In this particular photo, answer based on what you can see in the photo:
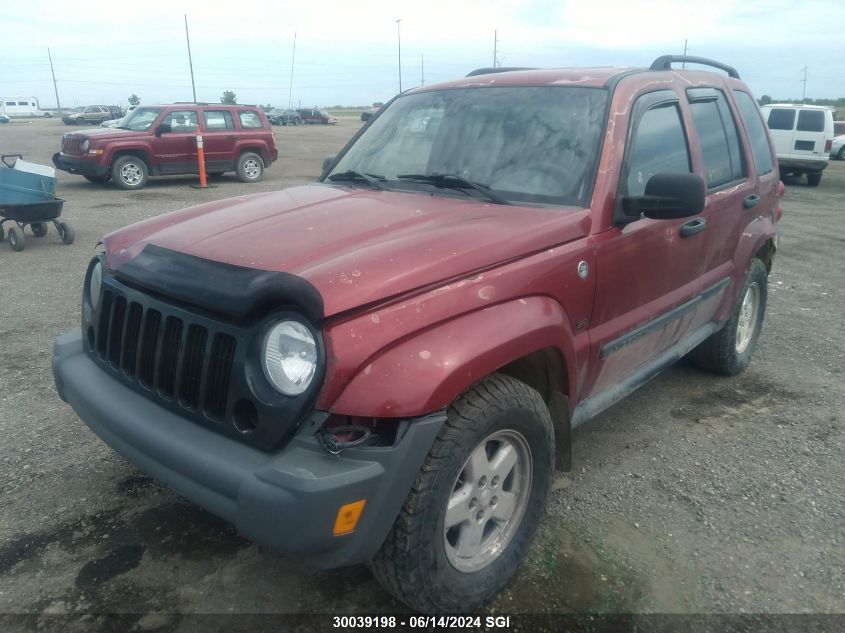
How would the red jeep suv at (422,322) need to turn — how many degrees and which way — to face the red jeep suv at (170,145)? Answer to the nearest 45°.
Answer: approximately 135° to its right

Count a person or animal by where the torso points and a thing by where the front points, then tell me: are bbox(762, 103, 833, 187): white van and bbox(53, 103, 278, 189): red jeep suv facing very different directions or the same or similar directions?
very different directions

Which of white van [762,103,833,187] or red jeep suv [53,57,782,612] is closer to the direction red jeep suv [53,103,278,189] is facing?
the red jeep suv

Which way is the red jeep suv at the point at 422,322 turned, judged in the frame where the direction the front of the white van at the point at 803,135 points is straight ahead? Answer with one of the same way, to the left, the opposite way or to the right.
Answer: the opposite way

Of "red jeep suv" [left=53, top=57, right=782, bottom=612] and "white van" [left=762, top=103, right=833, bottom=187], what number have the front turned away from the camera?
1

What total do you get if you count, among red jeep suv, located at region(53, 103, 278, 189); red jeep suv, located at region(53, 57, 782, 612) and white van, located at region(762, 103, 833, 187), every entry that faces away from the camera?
1

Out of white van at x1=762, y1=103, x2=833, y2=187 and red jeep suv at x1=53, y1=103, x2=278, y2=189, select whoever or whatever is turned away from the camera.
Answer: the white van

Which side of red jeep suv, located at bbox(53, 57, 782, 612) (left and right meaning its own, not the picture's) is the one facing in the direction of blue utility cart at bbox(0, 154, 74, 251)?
right

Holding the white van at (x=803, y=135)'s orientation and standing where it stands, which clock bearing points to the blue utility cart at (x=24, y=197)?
The blue utility cart is roughly at 7 o'clock from the white van.

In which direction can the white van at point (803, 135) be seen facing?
away from the camera

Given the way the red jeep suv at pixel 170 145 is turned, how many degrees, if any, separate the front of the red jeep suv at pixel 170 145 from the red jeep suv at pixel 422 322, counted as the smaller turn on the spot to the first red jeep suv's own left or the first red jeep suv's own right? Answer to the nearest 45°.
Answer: approximately 45° to the first red jeep suv's own left

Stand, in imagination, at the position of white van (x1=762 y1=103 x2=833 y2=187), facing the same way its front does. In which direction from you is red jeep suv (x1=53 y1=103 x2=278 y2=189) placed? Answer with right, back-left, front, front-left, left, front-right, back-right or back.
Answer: back-left

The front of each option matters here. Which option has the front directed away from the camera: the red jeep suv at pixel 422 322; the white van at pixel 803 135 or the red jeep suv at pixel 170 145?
the white van

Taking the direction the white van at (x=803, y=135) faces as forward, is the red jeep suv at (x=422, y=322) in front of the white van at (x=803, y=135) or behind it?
behind
